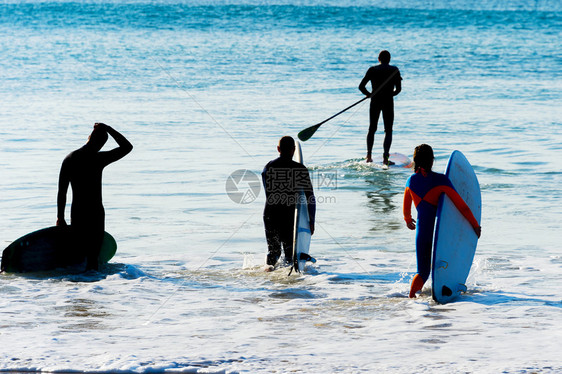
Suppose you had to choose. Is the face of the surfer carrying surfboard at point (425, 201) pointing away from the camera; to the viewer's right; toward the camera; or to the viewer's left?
away from the camera

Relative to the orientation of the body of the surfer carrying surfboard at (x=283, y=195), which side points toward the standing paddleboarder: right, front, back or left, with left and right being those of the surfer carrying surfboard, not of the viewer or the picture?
front

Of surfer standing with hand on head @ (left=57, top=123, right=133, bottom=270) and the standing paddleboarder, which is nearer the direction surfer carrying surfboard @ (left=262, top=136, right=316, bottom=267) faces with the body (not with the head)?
the standing paddleboarder

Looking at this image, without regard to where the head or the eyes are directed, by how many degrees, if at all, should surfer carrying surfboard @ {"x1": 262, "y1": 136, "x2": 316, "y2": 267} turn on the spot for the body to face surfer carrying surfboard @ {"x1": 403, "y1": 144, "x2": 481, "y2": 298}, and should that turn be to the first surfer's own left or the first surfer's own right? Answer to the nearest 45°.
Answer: approximately 135° to the first surfer's own right

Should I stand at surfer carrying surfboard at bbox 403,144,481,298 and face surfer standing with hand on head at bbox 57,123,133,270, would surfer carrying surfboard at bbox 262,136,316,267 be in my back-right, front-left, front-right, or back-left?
front-right

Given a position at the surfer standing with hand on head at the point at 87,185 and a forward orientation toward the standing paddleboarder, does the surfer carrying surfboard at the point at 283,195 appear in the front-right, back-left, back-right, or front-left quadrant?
front-right

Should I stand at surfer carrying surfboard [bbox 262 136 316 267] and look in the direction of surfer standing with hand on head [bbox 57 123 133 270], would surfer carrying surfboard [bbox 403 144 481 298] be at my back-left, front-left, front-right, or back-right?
back-left

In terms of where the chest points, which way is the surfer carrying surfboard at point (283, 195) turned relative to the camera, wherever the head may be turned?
away from the camera

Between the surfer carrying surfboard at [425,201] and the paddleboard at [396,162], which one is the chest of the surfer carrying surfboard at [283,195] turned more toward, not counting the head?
the paddleboard

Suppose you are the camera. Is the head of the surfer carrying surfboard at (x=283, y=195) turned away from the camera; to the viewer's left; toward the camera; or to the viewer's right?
away from the camera

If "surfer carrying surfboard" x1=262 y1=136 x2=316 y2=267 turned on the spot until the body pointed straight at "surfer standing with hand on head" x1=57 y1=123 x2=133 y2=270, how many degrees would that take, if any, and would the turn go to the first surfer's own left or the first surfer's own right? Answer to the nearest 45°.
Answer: approximately 90° to the first surfer's own left
